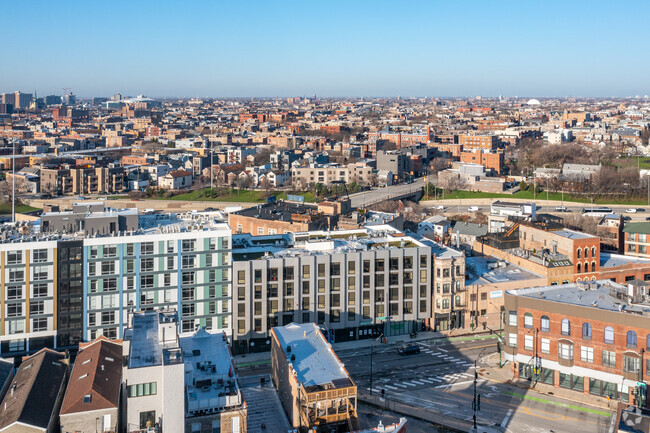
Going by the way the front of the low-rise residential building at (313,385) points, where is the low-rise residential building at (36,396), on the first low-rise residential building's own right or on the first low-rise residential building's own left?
on the first low-rise residential building's own left

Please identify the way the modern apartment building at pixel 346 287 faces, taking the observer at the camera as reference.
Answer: facing the viewer

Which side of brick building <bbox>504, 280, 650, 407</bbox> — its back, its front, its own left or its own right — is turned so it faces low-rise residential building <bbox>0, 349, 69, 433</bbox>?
front

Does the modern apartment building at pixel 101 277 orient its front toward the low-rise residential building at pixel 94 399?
yes

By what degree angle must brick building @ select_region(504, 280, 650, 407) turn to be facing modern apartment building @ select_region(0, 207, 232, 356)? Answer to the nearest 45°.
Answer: approximately 45° to its right

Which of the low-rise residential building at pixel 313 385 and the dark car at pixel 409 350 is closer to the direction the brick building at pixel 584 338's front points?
the low-rise residential building

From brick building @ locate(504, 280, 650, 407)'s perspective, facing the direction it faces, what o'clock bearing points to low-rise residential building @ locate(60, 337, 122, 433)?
The low-rise residential building is roughly at 2 o'clock from the brick building.

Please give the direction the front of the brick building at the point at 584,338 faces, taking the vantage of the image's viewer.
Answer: facing the viewer and to the left of the viewer

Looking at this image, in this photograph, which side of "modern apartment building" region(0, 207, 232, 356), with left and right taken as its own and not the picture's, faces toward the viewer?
front

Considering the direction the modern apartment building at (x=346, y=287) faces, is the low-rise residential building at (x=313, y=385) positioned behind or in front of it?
in front

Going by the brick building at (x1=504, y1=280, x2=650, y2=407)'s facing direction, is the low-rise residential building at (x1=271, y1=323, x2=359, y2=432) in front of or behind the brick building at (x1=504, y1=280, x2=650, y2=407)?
in front

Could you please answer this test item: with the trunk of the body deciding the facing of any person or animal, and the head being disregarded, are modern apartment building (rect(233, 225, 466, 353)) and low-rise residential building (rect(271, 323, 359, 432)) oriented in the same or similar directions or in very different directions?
very different directions
